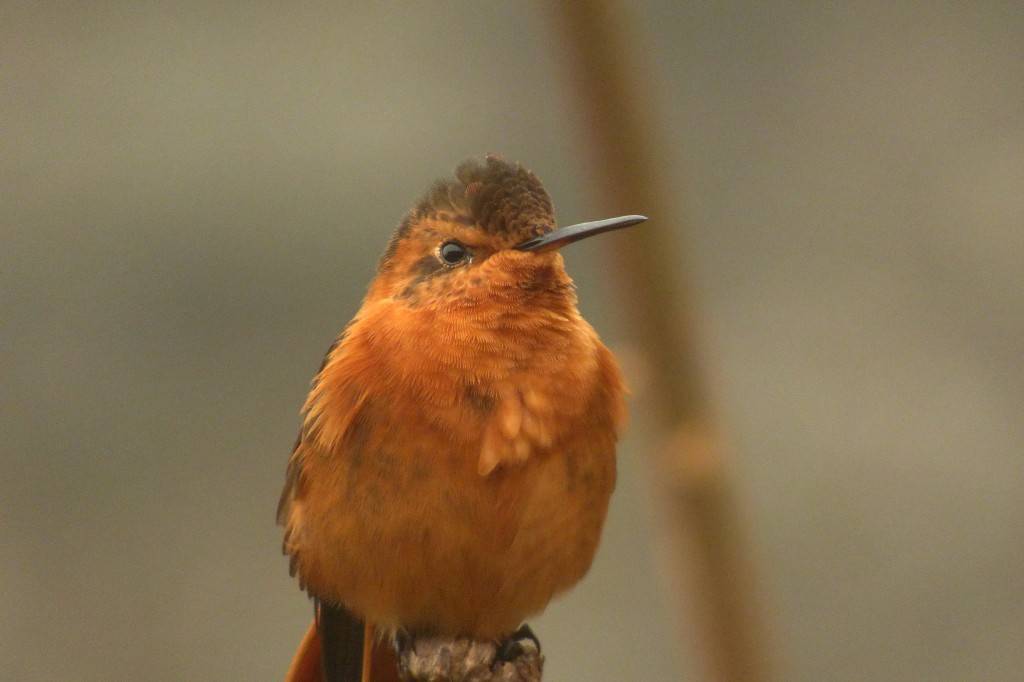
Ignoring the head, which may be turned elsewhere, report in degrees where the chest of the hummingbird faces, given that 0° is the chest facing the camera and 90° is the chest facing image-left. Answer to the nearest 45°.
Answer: approximately 315°
